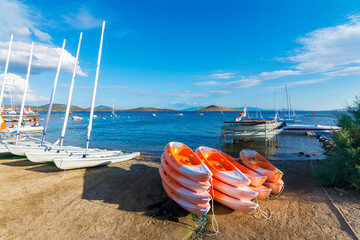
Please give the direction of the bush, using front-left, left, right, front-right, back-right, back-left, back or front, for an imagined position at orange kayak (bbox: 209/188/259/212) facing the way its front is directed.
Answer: left

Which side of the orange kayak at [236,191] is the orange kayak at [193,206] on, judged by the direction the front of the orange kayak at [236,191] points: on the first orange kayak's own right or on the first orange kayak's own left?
on the first orange kayak's own right

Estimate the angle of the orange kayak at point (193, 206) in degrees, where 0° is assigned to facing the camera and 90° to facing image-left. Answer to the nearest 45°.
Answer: approximately 315°

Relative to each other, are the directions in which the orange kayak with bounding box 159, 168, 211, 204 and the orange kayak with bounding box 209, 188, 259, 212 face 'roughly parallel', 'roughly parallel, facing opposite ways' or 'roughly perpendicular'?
roughly parallel

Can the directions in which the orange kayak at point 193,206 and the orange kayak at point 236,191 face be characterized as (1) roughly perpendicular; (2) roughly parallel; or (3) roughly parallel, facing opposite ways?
roughly parallel

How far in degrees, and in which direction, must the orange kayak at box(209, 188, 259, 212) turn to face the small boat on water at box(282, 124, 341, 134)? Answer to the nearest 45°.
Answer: approximately 135° to its left
